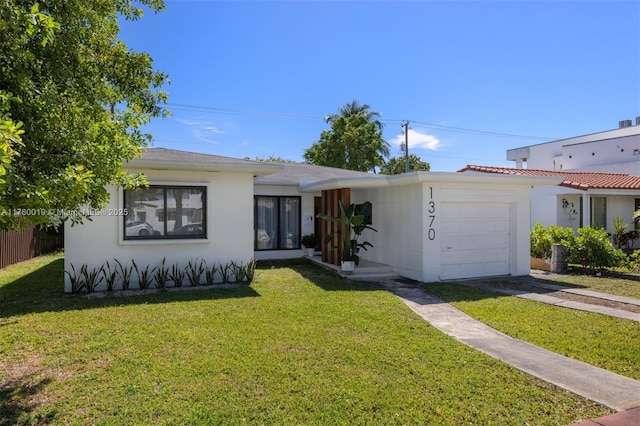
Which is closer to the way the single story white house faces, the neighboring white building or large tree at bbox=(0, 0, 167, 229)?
the large tree

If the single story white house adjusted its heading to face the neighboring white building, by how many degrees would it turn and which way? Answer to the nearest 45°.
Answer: approximately 135° to its left

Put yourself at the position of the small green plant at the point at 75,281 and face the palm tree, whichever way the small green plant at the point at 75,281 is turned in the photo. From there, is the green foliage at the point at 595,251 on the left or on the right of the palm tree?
right

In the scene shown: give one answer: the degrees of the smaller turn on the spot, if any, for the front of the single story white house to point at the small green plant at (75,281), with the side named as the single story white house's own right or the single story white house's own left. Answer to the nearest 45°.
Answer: approximately 90° to the single story white house's own right

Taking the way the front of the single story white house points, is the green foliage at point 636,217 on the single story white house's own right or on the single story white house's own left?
on the single story white house's own left

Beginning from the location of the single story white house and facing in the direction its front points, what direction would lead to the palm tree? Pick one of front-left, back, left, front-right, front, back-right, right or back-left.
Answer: back

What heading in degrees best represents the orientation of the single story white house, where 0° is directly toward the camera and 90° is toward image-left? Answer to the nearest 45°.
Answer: approximately 0°

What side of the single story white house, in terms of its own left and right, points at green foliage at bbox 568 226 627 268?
left

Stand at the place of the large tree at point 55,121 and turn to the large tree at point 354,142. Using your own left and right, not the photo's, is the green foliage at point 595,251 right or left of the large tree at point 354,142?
right

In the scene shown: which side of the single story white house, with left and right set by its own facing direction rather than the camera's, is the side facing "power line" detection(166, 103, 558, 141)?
back

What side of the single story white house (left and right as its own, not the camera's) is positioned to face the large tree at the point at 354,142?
back

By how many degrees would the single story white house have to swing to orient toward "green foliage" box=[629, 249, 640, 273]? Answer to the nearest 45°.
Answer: approximately 90° to its left
